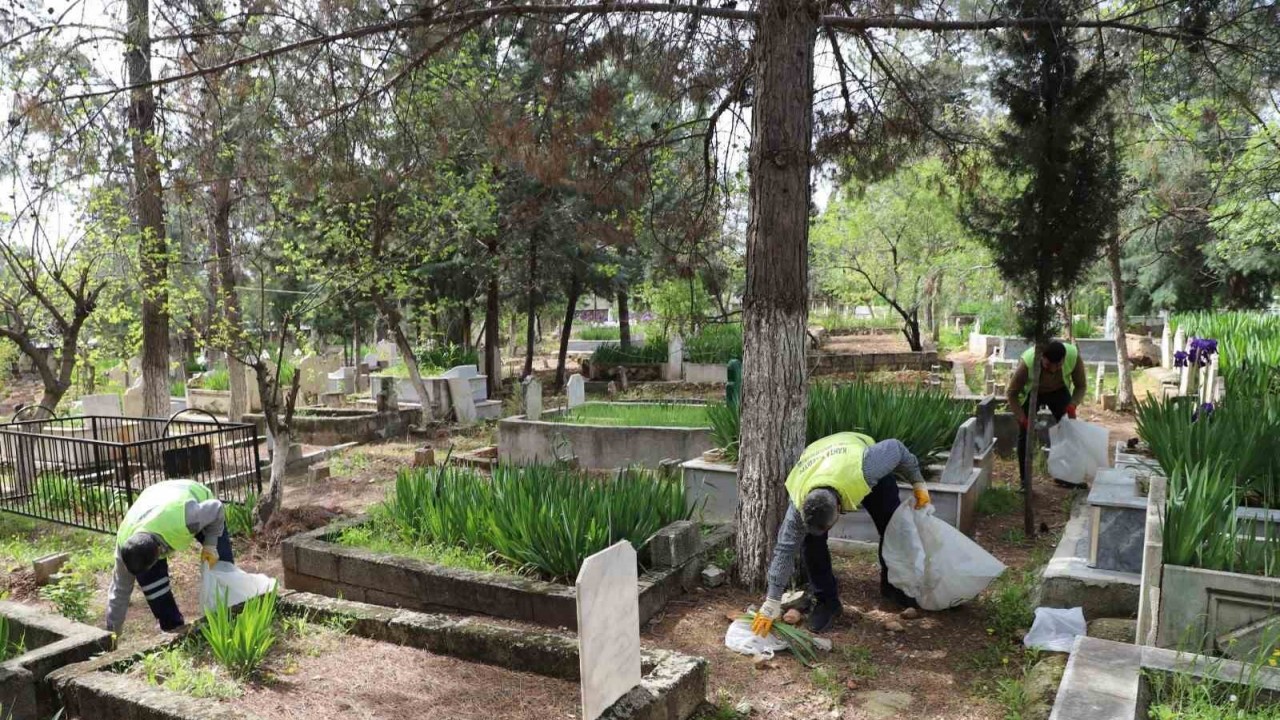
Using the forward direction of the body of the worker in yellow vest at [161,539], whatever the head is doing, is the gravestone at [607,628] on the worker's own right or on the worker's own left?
on the worker's own left

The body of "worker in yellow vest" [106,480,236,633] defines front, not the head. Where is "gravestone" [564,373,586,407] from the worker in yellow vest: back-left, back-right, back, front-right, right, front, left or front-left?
back

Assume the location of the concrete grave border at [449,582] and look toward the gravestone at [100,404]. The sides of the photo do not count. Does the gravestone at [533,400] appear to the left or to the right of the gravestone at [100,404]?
right

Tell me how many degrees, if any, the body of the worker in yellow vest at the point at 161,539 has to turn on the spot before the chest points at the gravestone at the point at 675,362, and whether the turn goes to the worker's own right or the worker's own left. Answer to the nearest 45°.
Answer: approximately 180°

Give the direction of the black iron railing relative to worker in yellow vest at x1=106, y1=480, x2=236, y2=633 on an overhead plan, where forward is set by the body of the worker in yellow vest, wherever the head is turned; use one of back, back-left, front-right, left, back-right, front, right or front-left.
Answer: back-right

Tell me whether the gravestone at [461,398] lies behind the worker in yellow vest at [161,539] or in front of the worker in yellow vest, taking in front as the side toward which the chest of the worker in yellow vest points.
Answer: behind

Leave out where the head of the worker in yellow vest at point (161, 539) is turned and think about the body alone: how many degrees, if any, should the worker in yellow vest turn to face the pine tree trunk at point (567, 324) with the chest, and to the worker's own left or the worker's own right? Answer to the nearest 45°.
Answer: approximately 180°

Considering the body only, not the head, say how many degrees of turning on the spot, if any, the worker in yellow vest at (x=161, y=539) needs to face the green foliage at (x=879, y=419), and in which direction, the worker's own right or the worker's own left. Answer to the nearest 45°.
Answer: approximately 135° to the worker's own left

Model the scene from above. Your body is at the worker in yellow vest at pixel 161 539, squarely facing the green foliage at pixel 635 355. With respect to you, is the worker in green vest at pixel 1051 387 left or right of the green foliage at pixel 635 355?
right

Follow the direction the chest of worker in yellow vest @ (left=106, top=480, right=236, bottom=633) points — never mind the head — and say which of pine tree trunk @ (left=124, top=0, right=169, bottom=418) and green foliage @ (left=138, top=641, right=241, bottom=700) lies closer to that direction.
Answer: the green foliage

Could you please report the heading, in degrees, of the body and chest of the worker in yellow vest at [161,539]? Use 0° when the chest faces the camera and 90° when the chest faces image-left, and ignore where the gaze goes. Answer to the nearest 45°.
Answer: approximately 45°

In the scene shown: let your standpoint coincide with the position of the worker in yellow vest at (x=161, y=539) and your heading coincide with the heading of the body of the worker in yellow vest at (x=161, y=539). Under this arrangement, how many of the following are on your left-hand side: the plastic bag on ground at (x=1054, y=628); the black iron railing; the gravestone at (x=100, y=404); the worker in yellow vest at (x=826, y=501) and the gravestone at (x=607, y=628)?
3
